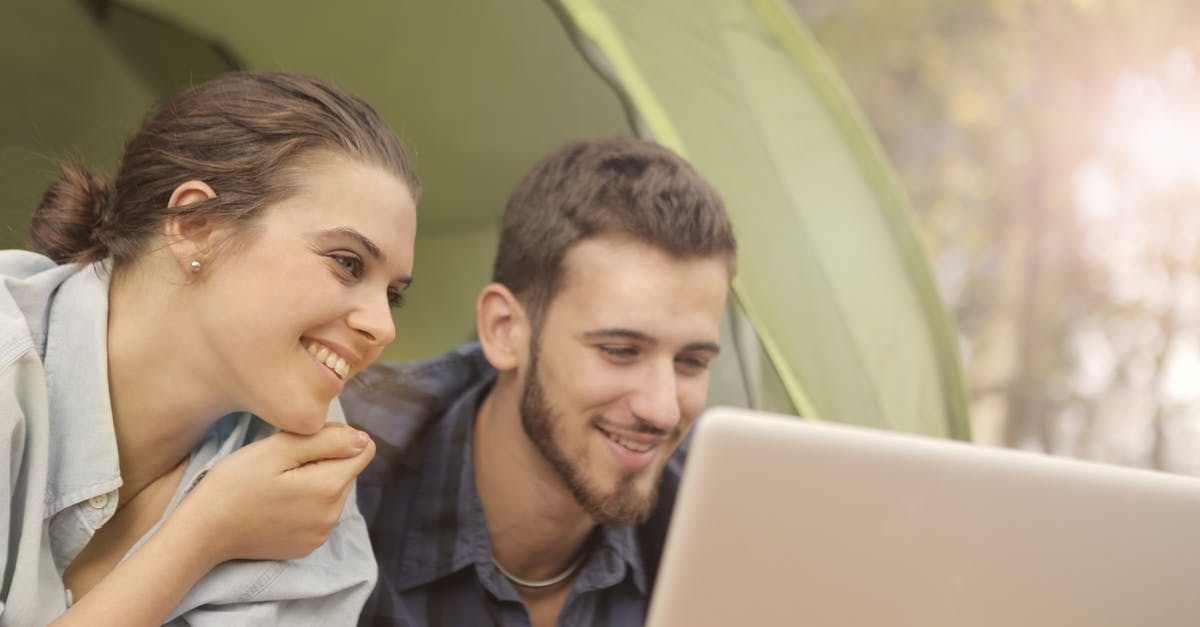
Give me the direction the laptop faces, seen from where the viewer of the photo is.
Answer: facing away from the viewer and to the left of the viewer

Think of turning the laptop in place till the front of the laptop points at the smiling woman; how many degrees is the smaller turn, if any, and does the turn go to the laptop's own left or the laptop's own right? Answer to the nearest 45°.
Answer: approximately 45° to the laptop's own left

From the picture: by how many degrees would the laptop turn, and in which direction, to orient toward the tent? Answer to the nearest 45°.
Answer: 0° — it already faces it

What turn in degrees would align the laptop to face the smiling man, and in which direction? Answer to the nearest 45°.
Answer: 0° — it already faces them
